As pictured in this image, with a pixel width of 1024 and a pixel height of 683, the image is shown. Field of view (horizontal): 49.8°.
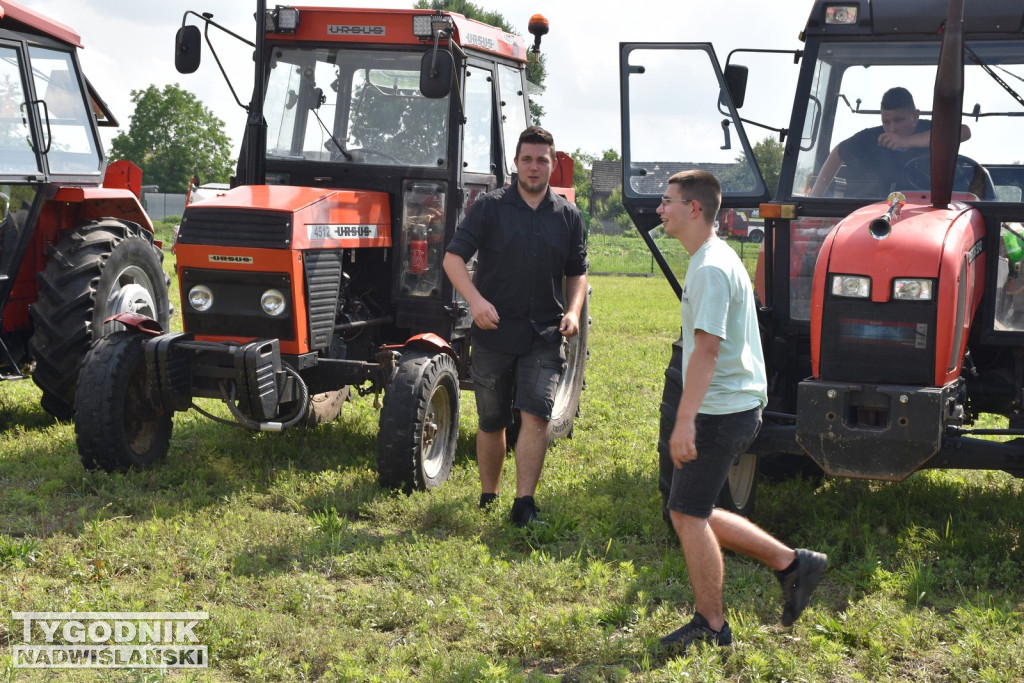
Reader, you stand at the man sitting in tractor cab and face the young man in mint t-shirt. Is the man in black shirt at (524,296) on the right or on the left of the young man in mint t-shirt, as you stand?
right

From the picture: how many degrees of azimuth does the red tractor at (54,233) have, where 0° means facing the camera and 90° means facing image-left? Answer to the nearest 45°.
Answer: approximately 45°

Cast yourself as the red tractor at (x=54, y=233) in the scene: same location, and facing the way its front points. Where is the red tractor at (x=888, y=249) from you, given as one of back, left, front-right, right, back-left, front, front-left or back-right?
left

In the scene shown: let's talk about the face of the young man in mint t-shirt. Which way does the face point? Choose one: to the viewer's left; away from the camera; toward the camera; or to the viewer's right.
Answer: to the viewer's left

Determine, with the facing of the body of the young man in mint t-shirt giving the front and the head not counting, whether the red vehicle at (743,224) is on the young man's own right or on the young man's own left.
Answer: on the young man's own right

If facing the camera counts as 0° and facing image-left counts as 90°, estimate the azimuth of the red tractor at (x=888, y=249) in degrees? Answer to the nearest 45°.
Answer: approximately 0°

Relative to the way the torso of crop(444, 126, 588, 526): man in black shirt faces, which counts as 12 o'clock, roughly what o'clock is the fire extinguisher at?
The fire extinguisher is roughly at 5 o'clock from the man in black shirt.

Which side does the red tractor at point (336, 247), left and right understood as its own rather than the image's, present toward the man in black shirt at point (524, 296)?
left

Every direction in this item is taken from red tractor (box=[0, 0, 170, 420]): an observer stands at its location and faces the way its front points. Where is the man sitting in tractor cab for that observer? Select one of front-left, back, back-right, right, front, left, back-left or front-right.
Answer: left

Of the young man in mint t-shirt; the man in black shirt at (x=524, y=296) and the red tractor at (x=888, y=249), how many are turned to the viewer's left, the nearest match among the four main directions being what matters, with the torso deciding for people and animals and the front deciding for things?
1

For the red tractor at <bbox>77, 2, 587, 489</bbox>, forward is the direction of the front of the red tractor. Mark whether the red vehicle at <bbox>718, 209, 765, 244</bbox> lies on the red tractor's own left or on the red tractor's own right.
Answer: on the red tractor's own left

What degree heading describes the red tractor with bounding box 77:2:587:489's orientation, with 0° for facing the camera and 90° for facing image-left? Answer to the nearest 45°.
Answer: approximately 45°

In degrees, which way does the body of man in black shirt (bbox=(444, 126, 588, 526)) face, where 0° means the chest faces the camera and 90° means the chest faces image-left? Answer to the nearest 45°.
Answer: approximately 0°

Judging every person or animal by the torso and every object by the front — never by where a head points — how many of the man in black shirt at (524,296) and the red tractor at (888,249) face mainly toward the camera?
2

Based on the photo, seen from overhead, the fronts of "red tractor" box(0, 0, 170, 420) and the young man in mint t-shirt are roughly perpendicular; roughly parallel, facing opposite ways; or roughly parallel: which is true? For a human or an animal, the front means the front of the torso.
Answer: roughly perpendicular

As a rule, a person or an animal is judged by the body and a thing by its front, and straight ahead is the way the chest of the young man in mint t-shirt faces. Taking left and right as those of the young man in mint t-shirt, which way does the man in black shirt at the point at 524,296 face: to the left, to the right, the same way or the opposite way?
to the left
